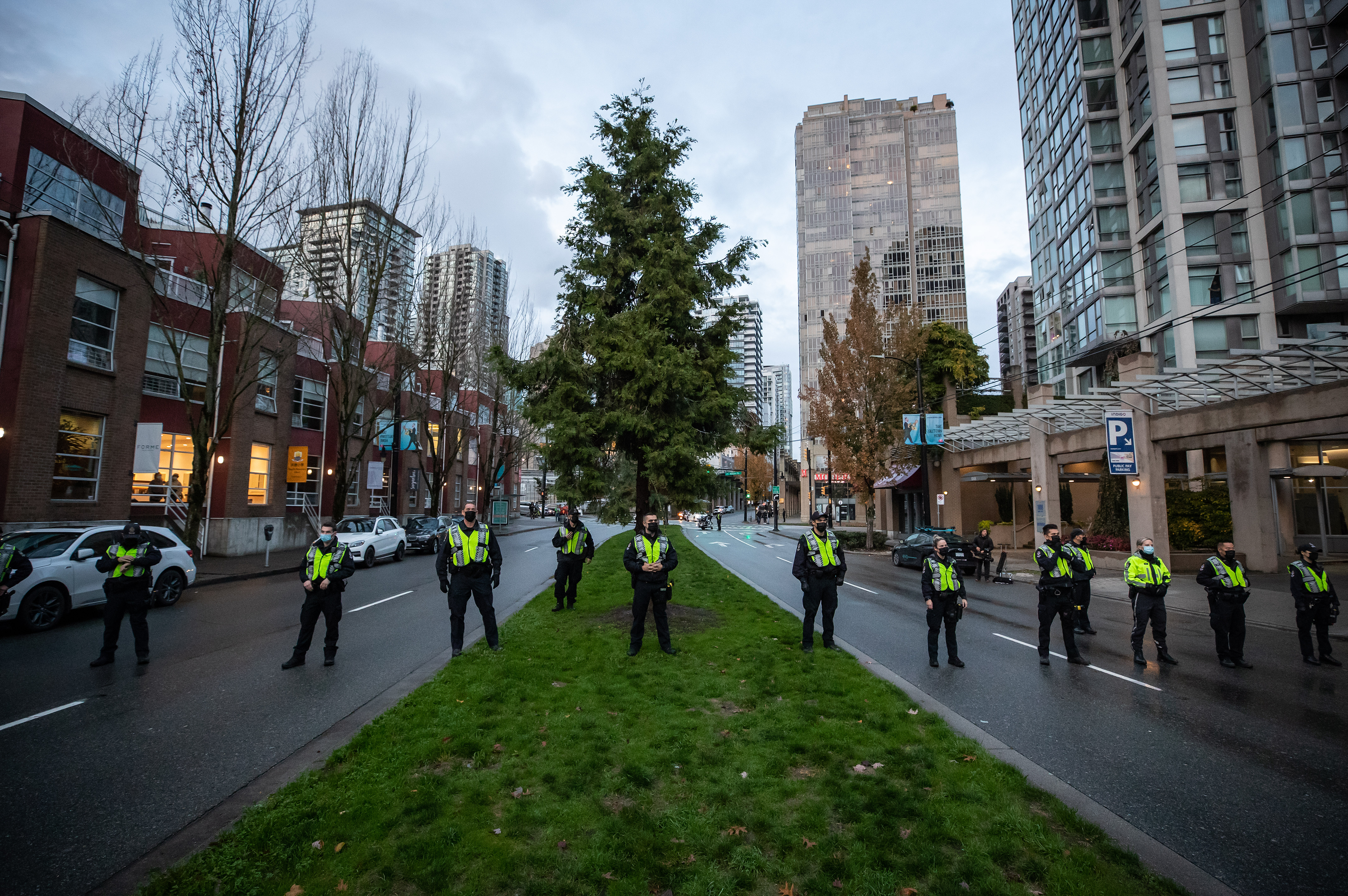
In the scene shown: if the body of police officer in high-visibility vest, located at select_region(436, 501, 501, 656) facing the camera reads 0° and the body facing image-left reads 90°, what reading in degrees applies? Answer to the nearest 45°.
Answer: approximately 0°

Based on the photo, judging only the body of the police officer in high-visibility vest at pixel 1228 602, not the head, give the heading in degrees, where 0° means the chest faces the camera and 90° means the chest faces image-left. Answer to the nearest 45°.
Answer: approximately 315°

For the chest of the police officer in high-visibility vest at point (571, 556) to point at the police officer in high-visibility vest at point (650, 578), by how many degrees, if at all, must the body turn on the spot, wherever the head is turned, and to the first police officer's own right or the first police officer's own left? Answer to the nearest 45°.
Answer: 0° — they already face them

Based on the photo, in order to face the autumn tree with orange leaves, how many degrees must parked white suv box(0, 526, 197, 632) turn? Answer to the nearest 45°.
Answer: approximately 135° to its left

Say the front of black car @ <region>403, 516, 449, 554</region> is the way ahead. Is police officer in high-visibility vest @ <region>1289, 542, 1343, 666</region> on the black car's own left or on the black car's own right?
on the black car's own left

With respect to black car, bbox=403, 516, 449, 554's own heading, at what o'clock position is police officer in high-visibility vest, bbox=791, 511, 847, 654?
The police officer in high-visibility vest is roughly at 10 o'clock from the black car.

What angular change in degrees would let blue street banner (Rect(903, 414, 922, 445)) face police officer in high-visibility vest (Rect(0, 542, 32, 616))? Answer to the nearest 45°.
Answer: approximately 45° to its right

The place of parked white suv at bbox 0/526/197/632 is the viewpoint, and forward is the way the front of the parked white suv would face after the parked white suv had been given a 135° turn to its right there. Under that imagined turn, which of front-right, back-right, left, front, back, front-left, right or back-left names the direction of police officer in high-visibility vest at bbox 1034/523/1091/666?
back-right
